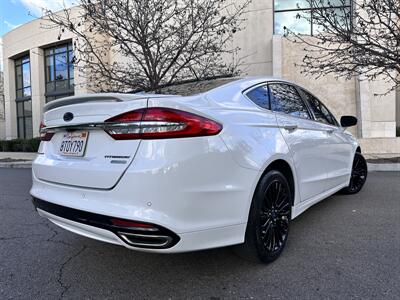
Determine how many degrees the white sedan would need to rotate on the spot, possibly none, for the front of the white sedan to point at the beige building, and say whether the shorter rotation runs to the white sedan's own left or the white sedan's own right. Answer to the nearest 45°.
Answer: approximately 45° to the white sedan's own left

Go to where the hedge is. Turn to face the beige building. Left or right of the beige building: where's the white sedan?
right

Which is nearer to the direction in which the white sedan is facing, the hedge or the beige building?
the beige building

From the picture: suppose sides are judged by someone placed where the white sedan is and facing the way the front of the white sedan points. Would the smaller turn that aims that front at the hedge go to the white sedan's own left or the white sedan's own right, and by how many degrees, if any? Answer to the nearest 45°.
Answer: approximately 90° to the white sedan's own left

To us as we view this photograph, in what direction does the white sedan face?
facing away from the viewer and to the right of the viewer
